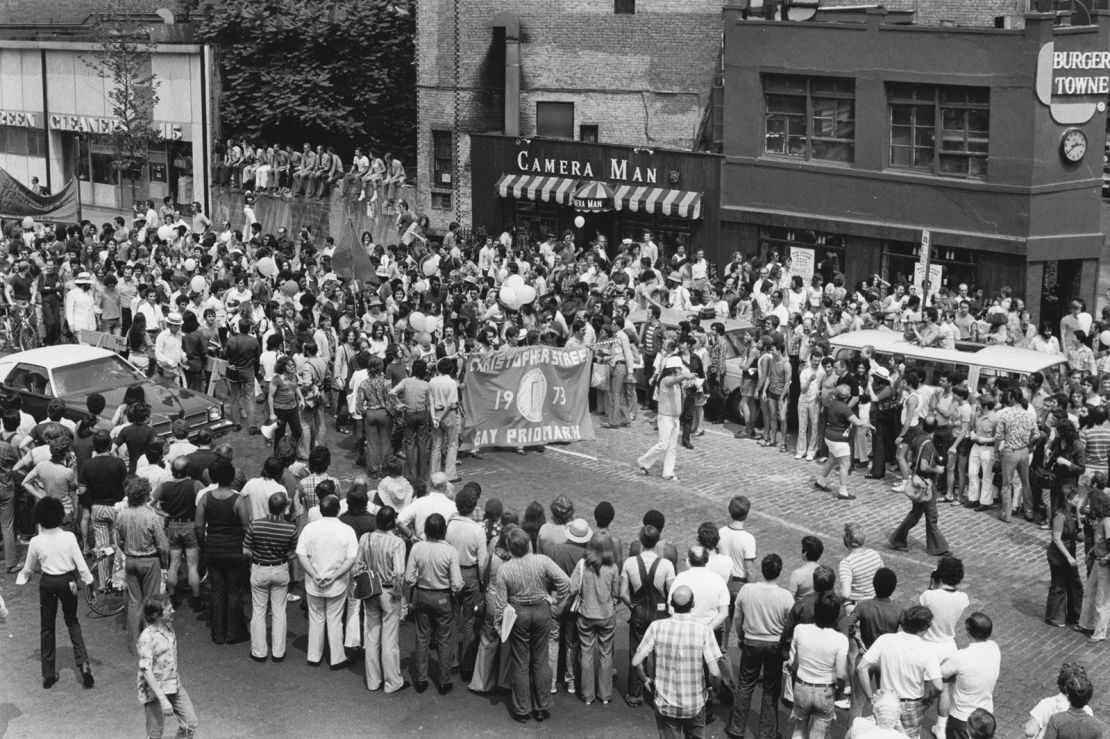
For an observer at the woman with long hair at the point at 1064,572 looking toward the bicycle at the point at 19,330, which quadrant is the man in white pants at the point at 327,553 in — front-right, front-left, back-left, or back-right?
front-left

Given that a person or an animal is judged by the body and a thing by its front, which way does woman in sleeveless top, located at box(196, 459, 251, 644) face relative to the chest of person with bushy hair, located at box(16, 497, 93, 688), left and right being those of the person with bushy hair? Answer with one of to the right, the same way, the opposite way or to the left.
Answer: the same way

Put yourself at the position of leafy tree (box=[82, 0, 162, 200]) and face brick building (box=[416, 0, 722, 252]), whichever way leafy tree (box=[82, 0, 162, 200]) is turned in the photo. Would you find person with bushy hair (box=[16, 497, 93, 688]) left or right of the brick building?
right

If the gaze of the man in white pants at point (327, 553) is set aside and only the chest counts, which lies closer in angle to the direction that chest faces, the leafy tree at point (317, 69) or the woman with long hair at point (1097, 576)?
the leafy tree

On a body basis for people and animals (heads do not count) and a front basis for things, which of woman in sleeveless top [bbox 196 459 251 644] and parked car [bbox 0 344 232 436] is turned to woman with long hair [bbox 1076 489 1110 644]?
the parked car

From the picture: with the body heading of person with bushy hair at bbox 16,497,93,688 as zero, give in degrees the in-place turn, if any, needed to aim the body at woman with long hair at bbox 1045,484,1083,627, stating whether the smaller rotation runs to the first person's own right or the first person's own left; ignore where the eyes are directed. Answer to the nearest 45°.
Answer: approximately 90° to the first person's own right

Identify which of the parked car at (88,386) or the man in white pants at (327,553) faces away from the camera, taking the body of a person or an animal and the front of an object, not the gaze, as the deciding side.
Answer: the man in white pants

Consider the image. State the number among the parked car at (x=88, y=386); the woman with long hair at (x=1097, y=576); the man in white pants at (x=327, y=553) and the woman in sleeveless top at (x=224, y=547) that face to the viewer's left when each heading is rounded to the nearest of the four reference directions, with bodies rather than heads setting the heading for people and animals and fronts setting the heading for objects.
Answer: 1

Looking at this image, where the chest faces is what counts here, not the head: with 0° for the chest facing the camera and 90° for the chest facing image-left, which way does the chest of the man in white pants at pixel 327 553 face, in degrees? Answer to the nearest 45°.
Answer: approximately 180°

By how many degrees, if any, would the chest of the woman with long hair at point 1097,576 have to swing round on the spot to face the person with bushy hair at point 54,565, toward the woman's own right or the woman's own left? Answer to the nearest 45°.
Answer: approximately 45° to the woman's own left

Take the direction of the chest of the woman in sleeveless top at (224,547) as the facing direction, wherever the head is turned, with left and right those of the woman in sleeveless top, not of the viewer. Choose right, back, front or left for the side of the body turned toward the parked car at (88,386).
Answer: front

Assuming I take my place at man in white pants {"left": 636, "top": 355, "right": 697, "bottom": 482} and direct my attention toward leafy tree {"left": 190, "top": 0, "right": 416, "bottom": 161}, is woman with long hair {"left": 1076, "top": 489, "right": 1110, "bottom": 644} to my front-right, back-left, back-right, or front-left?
back-right

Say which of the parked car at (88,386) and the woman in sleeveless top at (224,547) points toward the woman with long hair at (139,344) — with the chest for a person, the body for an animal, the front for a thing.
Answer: the woman in sleeveless top

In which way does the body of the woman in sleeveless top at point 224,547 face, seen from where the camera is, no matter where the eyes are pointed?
away from the camera

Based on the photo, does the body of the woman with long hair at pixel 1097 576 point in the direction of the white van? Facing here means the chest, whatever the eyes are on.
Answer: no

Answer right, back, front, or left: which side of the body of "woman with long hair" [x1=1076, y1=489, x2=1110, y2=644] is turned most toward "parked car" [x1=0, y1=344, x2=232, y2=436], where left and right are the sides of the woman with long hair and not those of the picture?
front

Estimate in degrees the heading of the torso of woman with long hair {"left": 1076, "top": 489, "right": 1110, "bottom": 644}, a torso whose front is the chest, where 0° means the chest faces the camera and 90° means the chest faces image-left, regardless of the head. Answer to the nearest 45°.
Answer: approximately 90°

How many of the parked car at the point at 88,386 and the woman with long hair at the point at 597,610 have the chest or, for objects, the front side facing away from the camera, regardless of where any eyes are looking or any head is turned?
1

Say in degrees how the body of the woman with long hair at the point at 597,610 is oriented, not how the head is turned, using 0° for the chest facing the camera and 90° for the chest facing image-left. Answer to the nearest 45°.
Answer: approximately 180°

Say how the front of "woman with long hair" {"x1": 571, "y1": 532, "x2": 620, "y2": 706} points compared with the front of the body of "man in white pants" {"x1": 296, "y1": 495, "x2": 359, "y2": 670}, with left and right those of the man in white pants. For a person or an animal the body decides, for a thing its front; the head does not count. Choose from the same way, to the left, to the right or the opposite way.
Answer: the same way

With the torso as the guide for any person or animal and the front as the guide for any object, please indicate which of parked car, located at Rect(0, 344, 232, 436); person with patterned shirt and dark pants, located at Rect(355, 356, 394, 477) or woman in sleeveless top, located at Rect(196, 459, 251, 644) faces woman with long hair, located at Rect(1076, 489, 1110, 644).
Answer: the parked car

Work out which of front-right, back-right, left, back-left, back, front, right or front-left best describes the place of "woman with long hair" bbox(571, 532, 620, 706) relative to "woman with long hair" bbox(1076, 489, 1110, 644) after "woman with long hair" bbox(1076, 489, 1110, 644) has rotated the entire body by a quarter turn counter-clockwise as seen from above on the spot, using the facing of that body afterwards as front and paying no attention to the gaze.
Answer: front-right
